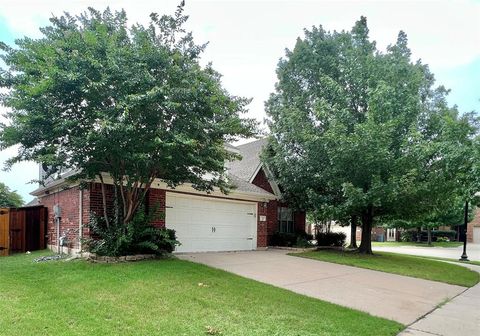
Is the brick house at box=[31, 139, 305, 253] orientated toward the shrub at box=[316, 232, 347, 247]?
no

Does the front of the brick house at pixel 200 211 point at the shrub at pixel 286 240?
no

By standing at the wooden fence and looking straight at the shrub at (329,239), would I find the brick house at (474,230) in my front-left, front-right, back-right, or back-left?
front-left

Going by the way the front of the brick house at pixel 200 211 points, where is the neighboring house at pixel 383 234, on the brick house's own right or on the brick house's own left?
on the brick house's own left

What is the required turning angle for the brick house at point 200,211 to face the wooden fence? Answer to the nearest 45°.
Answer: approximately 135° to its right

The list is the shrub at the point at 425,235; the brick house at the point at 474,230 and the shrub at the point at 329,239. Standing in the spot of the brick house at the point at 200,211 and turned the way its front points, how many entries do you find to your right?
0

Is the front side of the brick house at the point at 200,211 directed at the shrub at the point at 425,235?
no

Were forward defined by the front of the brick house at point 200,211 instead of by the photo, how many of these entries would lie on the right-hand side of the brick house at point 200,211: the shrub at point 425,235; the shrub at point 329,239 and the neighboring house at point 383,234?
0

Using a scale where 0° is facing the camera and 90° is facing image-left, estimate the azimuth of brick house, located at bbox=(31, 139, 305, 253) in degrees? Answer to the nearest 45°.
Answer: approximately 315°

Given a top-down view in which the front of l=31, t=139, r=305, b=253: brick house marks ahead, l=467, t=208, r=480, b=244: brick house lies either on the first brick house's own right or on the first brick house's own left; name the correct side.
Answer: on the first brick house's own left
